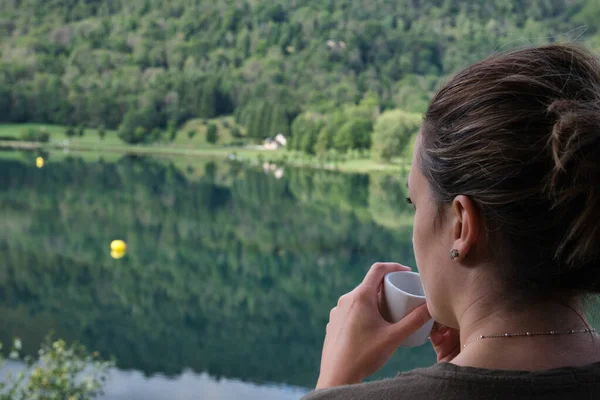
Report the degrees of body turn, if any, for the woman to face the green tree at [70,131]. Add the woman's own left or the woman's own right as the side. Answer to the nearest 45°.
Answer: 0° — they already face it

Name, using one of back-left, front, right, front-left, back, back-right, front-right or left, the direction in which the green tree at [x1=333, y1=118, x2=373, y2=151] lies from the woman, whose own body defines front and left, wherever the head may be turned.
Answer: front-right

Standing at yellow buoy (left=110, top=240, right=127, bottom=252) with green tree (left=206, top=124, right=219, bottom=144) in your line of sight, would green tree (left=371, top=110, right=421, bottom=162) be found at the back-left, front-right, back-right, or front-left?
front-right

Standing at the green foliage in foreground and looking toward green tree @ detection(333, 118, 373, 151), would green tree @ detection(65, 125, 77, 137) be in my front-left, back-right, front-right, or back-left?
front-left

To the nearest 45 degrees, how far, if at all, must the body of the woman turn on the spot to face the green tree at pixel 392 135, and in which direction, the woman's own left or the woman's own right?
approximately 45° to the woman's own right

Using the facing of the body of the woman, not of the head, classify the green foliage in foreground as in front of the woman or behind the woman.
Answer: in front

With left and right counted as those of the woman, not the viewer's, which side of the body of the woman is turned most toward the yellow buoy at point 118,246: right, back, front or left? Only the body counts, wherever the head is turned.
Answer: front

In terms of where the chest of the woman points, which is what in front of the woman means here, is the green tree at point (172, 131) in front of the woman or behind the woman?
in front

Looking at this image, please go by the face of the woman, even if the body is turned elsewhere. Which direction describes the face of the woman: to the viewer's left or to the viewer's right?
to the viewer's left

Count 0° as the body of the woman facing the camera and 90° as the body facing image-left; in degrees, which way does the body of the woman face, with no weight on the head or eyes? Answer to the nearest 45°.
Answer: approximately 135°

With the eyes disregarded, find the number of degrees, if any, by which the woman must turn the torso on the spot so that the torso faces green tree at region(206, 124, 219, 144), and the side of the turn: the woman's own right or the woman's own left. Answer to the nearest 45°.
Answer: approximately 45° to the woman's own right

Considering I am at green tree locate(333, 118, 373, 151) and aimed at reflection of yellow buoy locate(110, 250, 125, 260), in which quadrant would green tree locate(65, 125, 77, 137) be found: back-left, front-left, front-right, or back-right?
front-right

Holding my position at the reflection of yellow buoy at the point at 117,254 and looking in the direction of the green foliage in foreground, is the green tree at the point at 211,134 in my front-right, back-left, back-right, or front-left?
back-left
